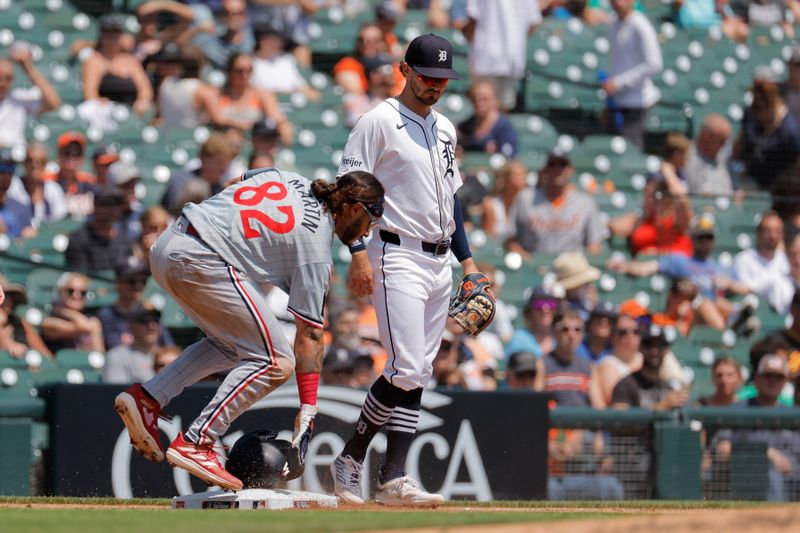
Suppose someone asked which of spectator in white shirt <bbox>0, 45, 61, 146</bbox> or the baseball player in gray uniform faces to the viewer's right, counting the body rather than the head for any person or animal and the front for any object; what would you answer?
the baseball player in gray uniform

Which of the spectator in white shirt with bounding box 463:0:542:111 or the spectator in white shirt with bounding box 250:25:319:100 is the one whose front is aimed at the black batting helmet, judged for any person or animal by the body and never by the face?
the spectator in white shirt with bounding box 250:25:319:100

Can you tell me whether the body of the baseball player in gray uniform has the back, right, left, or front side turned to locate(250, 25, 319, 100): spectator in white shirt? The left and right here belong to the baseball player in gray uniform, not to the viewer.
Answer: left

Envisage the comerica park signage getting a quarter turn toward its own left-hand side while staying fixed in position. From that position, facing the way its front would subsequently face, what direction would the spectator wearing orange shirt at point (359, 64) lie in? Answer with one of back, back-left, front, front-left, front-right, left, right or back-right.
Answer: left

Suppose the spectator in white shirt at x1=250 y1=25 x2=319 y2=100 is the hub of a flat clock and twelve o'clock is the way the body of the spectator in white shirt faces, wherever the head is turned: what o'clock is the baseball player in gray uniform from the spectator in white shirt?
The baseball player in gray uniform is roughly at 12 o'clock from the spectator in white shirt.

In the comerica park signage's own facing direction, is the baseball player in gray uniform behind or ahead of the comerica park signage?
ahead

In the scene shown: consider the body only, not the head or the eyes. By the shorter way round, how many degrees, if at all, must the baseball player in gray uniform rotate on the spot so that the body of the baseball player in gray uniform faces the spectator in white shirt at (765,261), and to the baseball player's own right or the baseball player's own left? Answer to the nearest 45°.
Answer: approximately 45° to the baseball player's own left

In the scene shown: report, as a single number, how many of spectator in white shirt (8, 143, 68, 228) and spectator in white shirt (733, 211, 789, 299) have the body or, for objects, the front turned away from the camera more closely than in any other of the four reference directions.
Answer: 0

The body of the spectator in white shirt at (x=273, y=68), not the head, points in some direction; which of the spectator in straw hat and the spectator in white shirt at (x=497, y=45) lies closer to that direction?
the spectator in straw hat

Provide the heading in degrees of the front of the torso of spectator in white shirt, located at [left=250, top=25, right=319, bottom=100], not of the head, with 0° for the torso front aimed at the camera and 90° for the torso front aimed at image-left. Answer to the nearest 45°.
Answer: approximately 0°
